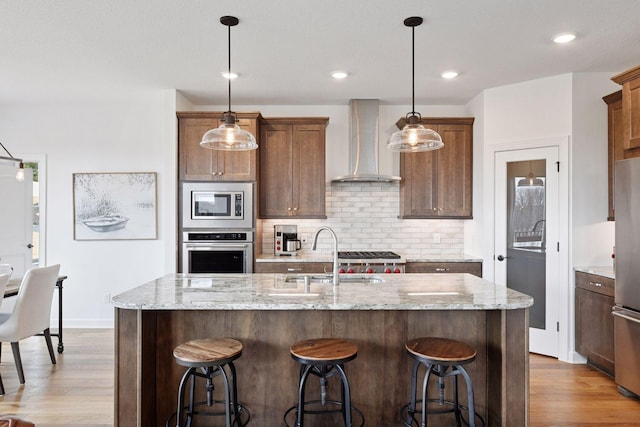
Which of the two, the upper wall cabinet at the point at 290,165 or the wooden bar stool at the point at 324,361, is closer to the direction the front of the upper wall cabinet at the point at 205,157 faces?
the wooden bar stool

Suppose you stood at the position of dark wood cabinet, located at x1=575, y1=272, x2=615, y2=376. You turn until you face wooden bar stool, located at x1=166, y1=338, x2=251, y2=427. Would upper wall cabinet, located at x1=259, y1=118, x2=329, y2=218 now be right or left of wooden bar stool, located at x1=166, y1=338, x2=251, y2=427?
right

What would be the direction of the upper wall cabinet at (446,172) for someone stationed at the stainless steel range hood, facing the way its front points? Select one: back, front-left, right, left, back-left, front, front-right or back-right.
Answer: left

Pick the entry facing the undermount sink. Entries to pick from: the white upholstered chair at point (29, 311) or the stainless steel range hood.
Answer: the stainless steel range hood

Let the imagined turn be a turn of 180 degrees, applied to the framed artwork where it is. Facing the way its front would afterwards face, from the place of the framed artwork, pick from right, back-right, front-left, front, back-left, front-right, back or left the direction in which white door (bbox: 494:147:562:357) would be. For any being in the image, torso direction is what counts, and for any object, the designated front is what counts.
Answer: back-right

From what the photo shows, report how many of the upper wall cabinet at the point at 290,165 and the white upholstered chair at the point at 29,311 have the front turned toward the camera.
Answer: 1

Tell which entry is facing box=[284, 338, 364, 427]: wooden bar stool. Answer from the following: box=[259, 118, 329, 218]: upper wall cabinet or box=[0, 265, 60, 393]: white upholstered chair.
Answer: the upper wall cabinet

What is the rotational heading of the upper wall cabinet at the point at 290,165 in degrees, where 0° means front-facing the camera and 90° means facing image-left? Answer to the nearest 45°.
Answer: approximately 0°

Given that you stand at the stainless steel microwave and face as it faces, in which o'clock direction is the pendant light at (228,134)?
The pendant light is roughly at 12 o'clock from the stainless steel microwave.
